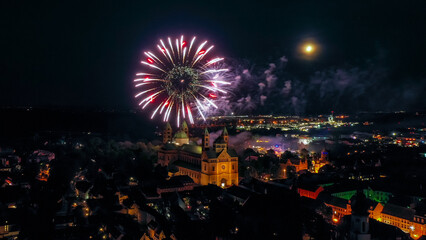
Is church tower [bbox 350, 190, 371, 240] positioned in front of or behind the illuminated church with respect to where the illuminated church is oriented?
in front

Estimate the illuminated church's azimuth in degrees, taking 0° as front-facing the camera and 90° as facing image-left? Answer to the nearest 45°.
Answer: approximately 315°
